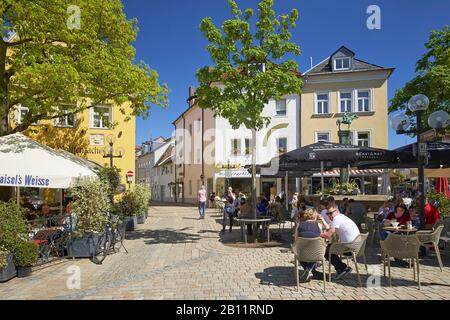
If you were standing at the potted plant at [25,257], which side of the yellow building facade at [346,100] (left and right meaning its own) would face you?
front

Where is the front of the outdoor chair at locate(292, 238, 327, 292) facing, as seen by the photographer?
facing away from the viewer

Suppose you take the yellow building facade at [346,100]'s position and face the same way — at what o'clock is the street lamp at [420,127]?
The street lamp is roughly at 12 o'clock from the yellow building facade.

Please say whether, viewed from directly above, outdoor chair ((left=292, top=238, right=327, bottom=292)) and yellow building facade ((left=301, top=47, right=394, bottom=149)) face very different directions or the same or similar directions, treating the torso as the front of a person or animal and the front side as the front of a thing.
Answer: very different directions

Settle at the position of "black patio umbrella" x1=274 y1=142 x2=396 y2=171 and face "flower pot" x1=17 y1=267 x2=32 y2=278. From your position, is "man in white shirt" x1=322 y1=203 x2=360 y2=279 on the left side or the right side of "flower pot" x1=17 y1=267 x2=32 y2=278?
left

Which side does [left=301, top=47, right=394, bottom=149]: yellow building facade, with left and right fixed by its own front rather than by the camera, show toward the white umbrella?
front

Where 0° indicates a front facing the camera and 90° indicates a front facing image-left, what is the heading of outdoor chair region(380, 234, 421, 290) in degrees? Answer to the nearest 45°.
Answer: approximately 180°

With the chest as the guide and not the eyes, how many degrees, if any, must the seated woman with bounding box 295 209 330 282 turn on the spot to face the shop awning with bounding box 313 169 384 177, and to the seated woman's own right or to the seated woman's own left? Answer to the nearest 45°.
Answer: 0° — they already face it

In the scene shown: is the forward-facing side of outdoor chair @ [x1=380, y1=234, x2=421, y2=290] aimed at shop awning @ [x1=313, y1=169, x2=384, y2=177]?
yes

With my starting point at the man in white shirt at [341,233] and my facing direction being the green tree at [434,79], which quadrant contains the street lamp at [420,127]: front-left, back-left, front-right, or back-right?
front-right

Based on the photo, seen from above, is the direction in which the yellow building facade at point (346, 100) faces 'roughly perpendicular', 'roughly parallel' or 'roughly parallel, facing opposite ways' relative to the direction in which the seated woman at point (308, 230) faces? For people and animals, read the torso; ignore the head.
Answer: roughly parallel, facing opposite ways

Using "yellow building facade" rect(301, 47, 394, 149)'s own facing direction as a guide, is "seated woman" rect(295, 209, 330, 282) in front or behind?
in front

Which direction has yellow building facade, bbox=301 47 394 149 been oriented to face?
toward the camera

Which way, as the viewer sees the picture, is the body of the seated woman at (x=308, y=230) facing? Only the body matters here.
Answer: away from the camera

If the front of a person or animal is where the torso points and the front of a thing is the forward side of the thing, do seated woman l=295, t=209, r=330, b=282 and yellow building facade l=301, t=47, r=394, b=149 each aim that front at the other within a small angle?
yes

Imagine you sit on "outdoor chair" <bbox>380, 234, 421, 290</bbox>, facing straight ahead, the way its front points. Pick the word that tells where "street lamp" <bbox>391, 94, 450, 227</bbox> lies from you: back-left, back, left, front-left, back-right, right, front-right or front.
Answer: front

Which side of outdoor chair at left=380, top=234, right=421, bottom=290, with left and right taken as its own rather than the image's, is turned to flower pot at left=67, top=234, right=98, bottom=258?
left

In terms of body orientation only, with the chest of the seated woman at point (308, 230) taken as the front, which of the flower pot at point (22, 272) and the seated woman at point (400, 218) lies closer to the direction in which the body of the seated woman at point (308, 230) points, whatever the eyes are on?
the seated woman

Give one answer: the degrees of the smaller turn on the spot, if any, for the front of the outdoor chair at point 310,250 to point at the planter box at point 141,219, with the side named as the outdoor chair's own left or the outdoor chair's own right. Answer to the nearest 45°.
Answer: approximately 45° to the outdoor chair's own left

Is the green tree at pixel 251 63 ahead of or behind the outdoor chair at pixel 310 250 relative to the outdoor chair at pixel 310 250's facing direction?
ahead
